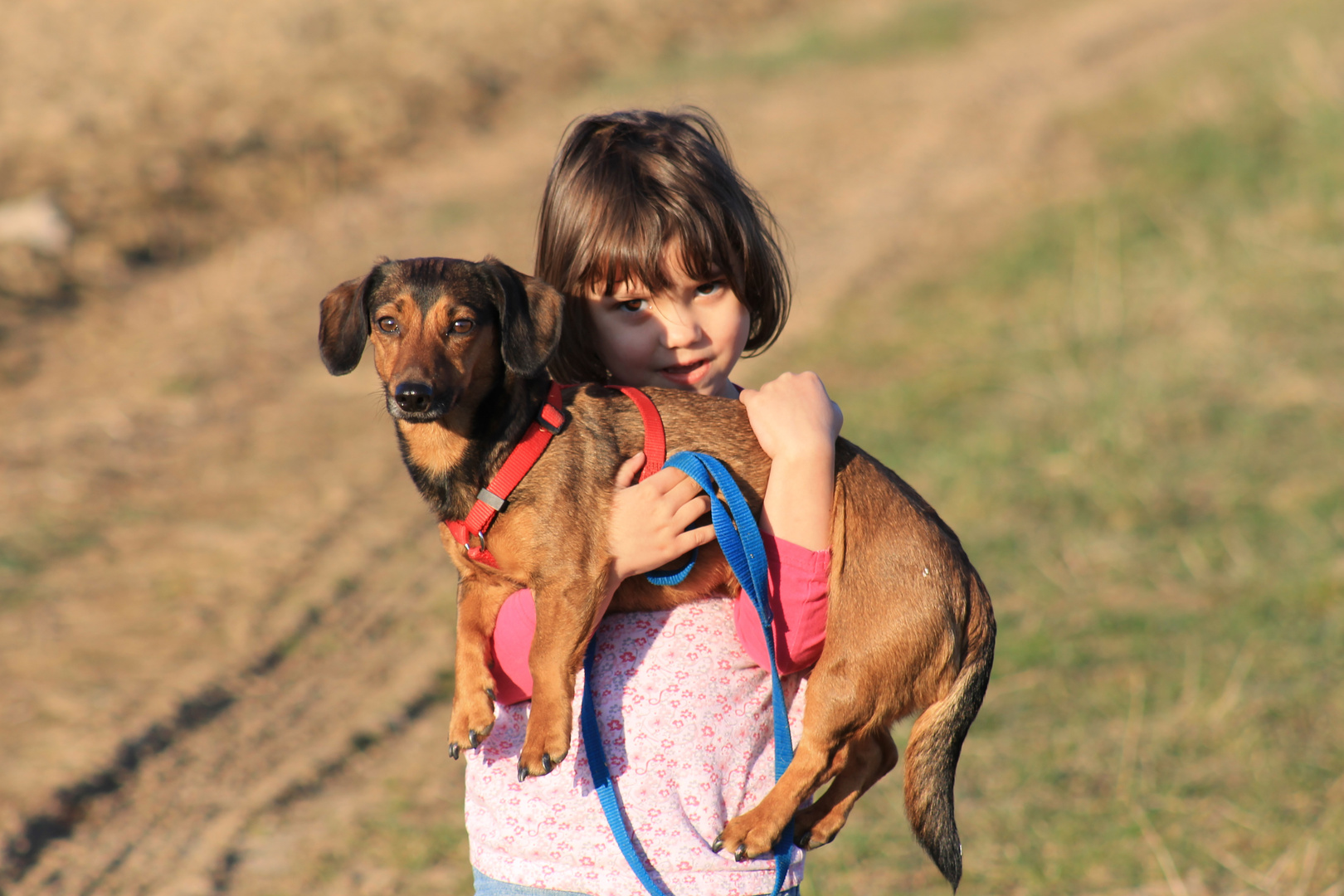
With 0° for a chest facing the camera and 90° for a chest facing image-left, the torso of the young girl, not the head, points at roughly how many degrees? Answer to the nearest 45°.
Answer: approximately 0°

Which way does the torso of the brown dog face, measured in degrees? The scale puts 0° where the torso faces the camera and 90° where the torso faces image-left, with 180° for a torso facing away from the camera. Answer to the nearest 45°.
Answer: approximately 90°
